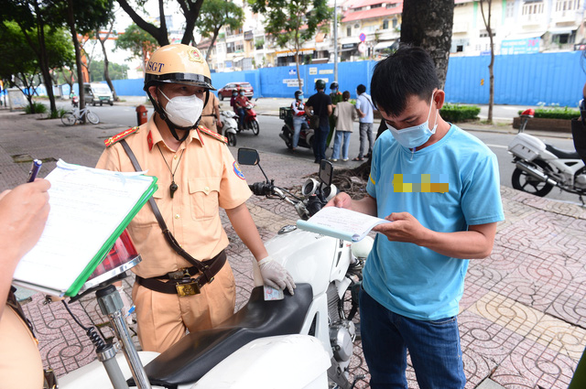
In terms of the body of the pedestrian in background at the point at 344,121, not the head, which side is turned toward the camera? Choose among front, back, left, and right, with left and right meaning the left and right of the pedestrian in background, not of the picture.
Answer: back

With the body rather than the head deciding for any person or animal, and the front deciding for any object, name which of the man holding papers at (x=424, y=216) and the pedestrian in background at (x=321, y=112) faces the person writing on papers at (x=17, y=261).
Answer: the man holding papers at (x=424, y=216)

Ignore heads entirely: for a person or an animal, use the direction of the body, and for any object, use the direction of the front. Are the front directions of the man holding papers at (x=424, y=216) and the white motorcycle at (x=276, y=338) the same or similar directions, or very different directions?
very different directions

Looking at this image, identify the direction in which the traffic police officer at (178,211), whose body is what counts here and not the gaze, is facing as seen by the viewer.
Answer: toward the camera

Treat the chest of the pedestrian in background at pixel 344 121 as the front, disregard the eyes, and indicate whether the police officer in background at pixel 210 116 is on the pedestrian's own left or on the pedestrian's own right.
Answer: on the pedestrian's own left

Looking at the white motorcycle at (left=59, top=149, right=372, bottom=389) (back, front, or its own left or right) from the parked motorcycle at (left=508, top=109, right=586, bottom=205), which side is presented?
front

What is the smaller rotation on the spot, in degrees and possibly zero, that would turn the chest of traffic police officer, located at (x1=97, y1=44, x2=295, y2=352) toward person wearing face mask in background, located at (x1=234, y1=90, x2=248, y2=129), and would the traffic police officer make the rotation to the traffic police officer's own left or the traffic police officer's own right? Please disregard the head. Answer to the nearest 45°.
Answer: approximately 180°

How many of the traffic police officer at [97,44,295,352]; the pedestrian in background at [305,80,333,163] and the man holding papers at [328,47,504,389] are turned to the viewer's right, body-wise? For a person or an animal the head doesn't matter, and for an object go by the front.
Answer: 0

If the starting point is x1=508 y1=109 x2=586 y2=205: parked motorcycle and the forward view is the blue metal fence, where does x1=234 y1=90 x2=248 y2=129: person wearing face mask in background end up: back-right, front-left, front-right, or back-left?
front-left
